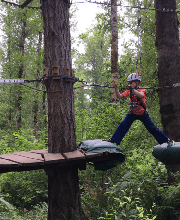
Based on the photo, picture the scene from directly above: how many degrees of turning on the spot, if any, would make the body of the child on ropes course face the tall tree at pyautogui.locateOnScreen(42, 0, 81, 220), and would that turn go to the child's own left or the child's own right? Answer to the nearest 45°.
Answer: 0° — they already face it

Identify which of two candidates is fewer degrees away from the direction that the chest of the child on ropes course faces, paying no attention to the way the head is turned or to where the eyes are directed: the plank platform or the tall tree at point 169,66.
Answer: the plank platform

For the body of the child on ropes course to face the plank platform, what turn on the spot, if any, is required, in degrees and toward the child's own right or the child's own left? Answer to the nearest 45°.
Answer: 0° — they already face it

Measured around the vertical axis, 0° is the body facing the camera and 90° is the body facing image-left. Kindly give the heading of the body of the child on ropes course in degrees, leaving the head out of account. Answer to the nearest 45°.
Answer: approximately 45°
